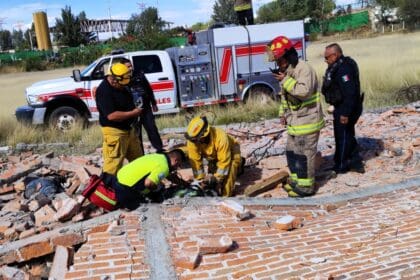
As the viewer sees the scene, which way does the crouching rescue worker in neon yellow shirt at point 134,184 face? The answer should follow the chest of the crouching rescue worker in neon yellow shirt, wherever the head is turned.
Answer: to the viewer's right

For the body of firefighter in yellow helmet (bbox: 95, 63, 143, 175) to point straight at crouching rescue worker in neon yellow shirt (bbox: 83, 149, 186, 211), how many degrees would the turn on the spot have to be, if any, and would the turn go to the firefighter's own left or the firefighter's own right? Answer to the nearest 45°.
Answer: approximately 45° to the firefighter's own right

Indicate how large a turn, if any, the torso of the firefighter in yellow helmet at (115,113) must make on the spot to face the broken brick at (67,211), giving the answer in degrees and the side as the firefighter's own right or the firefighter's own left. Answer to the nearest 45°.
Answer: approximately 90° to the firefighter's own right

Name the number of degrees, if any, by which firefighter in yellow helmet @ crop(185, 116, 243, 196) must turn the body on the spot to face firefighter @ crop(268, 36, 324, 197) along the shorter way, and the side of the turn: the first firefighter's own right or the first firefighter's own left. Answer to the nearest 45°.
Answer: approximately 135° to the first firefighter's own left

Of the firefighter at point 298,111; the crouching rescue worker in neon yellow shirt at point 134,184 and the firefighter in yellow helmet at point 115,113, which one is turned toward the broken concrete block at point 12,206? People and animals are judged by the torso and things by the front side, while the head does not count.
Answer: the firefighter

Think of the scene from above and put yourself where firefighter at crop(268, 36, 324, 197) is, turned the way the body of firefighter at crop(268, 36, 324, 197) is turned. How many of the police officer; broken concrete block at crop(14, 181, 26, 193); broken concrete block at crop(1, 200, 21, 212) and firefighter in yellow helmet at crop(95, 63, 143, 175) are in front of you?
3

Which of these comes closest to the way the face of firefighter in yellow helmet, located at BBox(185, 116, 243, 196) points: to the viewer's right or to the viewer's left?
to the viewer's left

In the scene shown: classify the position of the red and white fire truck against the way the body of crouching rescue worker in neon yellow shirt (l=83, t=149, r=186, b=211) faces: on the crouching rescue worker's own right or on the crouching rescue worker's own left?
on the crouching rescue worker's own left

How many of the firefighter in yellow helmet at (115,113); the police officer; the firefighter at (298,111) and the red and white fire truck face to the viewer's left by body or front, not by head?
3

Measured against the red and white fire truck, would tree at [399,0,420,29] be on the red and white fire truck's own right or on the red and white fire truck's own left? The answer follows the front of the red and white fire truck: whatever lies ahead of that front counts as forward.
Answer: on the red and white fire truck's own right

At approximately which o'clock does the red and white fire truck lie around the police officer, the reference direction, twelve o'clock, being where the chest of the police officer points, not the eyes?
The red and white fire truck is roughly at 2 o'clock from the police officer.

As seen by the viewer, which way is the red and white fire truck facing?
to the viewer's left

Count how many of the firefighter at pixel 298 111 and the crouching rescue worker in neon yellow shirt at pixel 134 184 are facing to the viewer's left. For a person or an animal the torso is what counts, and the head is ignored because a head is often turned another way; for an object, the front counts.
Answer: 1

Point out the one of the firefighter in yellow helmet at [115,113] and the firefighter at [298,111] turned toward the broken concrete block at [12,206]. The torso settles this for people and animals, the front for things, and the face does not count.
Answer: the firefighter

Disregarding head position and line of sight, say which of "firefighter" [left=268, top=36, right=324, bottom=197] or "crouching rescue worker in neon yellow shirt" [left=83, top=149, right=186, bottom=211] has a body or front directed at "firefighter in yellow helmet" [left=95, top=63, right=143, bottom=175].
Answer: the firefighter

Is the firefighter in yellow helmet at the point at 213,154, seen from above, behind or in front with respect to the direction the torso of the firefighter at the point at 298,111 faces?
in front

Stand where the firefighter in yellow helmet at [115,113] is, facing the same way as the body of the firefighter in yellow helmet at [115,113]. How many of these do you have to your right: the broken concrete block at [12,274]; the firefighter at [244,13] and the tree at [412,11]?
1
